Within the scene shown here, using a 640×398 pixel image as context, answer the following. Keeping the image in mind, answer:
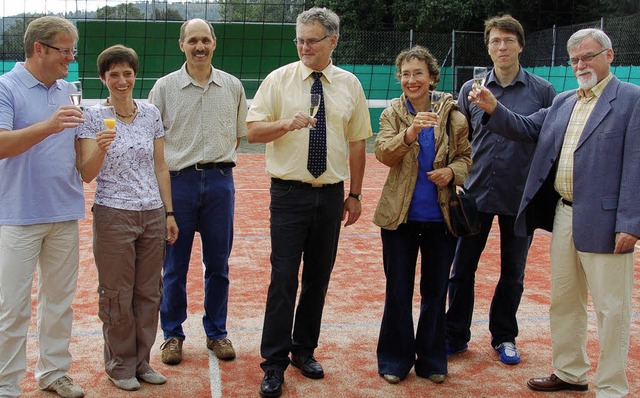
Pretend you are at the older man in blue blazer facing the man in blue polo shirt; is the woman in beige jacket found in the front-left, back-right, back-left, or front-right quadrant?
front-right

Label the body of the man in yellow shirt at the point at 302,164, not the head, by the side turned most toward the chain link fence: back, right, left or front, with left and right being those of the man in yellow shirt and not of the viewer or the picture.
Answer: back

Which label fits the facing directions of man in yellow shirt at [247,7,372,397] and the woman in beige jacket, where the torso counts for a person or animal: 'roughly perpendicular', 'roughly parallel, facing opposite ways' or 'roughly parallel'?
roughly parallel

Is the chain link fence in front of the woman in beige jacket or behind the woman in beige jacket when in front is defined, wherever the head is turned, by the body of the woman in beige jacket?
behind

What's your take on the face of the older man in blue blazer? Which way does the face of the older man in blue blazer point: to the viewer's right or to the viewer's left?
to the viewer's left

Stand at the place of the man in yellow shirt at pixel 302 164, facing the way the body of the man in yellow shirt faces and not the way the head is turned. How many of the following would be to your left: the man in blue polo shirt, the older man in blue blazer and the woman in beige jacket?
2

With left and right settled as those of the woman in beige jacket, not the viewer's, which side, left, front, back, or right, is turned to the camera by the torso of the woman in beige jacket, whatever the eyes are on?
front

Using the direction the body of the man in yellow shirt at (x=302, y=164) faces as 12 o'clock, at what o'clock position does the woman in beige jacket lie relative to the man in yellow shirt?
The woman in beige jacket is roughly at 9 o'clock from the man in yellow shirt.

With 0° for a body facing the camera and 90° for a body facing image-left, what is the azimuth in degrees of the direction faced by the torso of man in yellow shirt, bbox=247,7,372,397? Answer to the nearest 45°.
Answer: approximately 0°

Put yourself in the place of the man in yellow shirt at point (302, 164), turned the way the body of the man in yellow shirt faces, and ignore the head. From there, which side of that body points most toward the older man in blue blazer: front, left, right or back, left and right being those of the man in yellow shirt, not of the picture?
left

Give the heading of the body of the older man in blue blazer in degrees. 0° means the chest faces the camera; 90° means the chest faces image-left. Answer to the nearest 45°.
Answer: approximately 45°

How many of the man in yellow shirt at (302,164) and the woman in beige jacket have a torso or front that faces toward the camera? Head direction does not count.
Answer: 2

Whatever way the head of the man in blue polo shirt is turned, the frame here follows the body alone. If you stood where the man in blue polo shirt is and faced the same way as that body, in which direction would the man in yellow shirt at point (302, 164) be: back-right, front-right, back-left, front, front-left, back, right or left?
front-left

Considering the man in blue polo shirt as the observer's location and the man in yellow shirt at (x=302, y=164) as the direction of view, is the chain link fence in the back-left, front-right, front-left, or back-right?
front-left

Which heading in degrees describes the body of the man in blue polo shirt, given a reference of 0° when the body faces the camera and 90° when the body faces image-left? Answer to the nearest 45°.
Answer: approximately 315°
